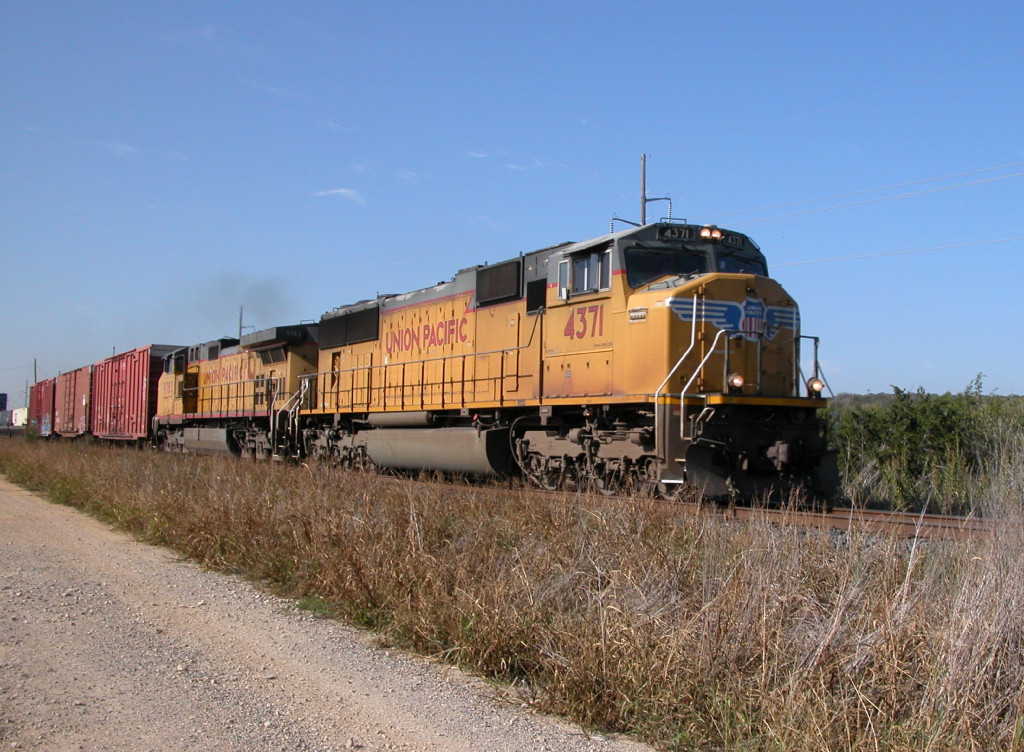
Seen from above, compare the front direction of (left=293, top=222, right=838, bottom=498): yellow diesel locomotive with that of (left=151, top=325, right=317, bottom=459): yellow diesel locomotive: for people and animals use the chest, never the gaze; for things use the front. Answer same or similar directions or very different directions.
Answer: very different directions

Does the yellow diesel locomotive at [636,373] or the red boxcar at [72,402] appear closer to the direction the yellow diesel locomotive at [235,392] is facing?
the red boxcar

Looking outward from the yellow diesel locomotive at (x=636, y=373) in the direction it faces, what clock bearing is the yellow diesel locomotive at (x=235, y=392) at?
the yellow diesel locomotive at (x=235, y=392) is roughly at 6 o'clock from the yellow diesel locomotive at (x=636, y=373).

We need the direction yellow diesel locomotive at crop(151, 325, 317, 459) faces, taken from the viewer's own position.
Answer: facing away from the viewer and to the left of the viewer

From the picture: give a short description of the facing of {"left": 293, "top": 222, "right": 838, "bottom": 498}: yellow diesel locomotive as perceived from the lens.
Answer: facing the viewer and to the right of the viewer

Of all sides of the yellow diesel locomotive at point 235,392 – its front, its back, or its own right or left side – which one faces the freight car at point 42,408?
back

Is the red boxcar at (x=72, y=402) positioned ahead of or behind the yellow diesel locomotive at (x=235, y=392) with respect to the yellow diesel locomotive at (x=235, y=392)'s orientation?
ahead

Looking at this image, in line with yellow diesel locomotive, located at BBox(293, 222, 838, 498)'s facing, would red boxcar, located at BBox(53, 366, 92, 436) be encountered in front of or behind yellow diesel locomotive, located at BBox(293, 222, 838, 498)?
behind

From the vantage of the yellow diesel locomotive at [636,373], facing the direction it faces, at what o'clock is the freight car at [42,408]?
The freight car is roughly at 6 o'clock from the yellow diesel locomotive.

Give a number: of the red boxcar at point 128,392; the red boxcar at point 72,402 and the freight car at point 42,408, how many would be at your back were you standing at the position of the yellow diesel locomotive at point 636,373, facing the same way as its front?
3

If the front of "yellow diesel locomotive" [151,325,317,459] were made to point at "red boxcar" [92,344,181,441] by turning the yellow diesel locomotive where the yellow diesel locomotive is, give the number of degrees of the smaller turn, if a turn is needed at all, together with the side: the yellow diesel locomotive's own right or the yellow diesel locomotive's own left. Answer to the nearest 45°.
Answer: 0° — it already faces it
